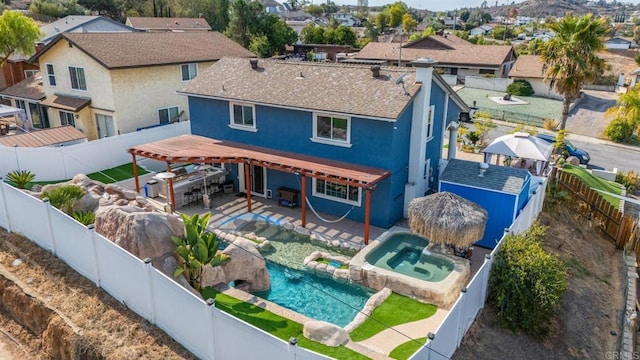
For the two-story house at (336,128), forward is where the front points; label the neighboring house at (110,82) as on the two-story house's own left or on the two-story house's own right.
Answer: on the two-story house's own left

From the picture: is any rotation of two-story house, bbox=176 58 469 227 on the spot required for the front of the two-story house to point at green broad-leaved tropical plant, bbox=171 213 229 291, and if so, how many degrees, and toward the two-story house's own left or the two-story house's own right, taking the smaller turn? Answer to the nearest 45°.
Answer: approximately 180°

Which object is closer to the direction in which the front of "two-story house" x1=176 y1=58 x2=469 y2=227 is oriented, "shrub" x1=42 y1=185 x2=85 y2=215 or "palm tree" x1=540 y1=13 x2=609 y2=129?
the palm tree

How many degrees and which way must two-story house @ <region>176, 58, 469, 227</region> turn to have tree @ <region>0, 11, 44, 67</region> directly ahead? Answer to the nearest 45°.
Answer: approximately 90° to its left

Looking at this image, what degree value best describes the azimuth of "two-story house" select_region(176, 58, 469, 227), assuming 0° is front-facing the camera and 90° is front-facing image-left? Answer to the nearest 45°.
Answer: approximately 225°

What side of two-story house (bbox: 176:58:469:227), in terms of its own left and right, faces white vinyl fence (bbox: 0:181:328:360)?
back

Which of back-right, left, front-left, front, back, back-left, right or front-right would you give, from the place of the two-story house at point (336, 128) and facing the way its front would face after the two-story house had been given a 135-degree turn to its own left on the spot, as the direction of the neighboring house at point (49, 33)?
front-right

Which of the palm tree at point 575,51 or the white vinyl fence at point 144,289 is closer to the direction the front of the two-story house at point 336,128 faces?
the palm tree

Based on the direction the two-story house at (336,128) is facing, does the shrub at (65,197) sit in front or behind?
behind

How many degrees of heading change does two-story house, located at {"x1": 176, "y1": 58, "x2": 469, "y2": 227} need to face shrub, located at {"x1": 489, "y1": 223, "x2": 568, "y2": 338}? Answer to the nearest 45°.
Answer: approximately 90° to its right
